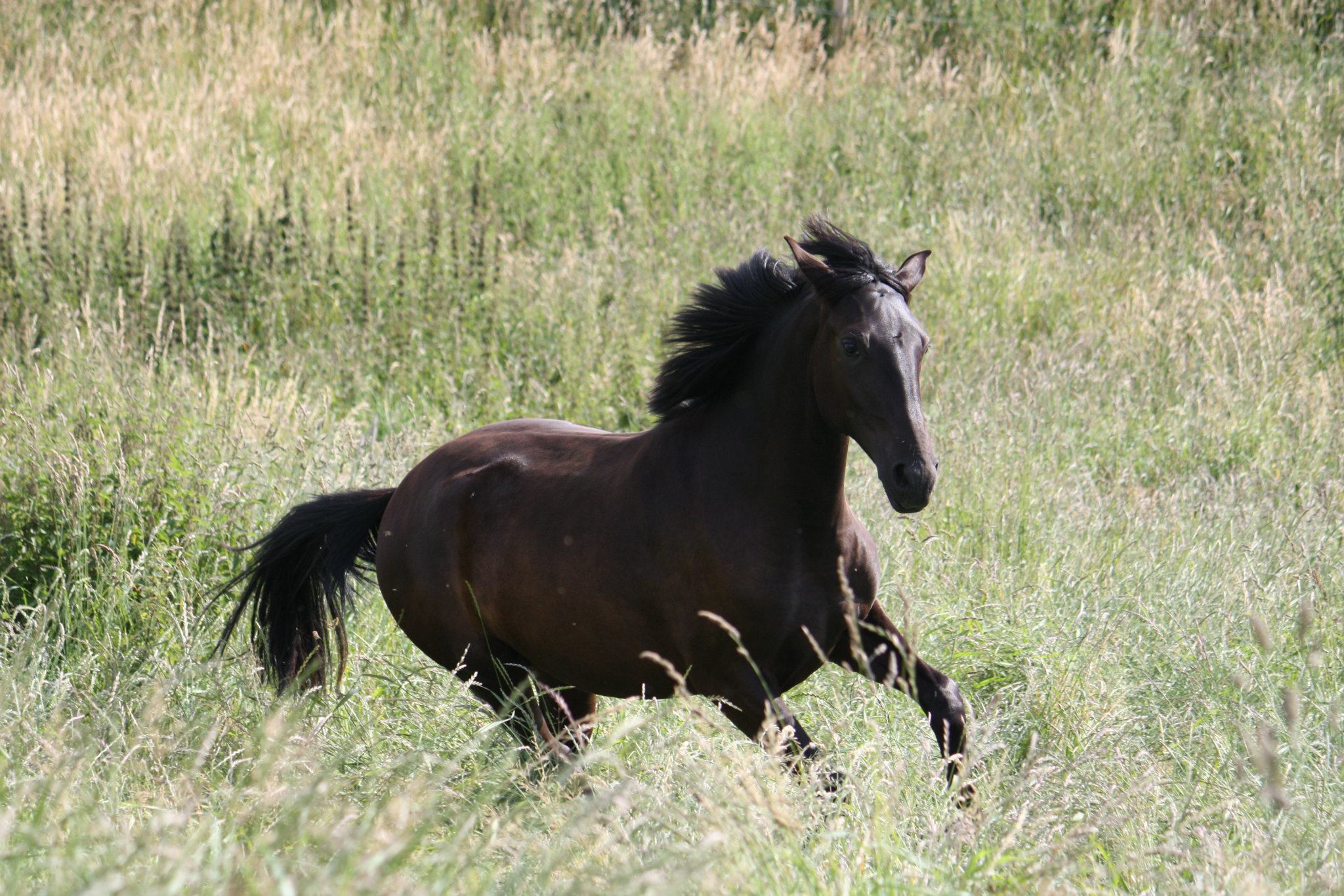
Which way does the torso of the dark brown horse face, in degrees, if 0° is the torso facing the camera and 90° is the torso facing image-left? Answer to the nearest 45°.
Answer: approximately 315°
